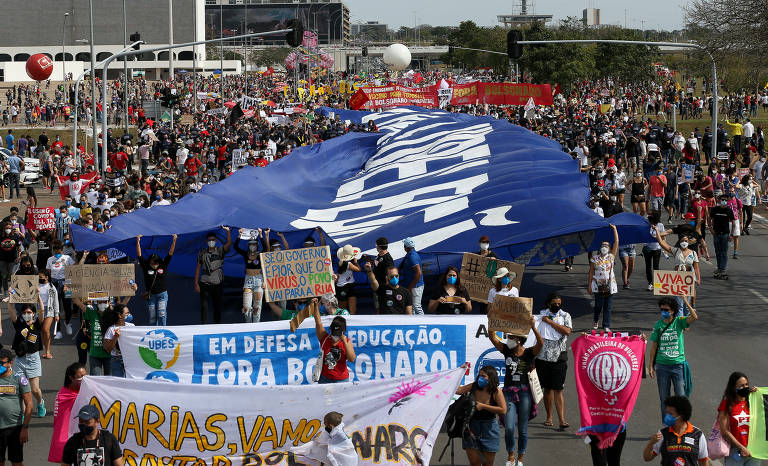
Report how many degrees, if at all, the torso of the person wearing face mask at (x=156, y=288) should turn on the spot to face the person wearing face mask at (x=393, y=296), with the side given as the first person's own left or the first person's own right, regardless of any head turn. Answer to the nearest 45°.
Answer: approximately 45° to the first person's own left

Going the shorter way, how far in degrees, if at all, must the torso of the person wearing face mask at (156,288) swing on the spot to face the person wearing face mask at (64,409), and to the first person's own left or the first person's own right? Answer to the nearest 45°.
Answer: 0° — they already face them

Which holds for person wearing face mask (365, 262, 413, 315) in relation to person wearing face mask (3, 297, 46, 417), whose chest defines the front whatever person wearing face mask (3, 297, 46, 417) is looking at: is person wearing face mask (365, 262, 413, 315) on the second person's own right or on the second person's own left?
on the second person's own left
